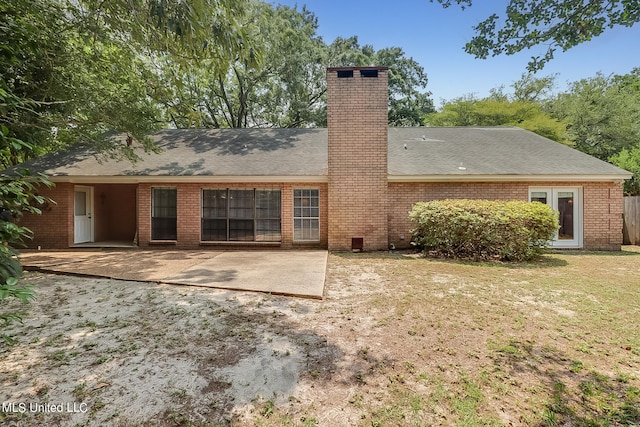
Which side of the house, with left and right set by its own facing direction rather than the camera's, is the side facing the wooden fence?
right

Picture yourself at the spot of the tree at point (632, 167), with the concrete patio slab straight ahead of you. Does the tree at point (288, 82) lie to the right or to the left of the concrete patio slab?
right

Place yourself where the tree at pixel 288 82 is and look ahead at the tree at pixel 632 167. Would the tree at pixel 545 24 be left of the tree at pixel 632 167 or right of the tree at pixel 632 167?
right

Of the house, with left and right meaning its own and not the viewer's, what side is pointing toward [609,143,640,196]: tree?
right

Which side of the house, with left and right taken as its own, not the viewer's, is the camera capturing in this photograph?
back

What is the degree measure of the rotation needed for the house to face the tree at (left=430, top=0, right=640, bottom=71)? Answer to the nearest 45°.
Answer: approximately 180°

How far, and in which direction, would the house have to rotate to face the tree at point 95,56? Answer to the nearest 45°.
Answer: approximately 135° to its left
